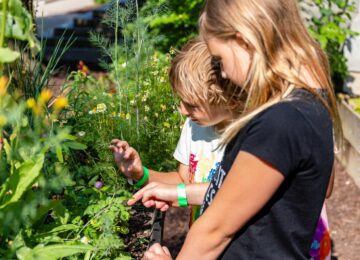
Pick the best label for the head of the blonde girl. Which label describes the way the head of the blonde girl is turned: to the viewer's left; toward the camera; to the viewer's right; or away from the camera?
to the viewer's left

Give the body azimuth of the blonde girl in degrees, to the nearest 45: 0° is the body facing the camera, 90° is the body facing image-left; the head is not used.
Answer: approximately 90°

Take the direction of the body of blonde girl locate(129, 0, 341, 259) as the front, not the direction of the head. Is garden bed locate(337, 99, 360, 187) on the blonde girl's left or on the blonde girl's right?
on the blonde girl's right
